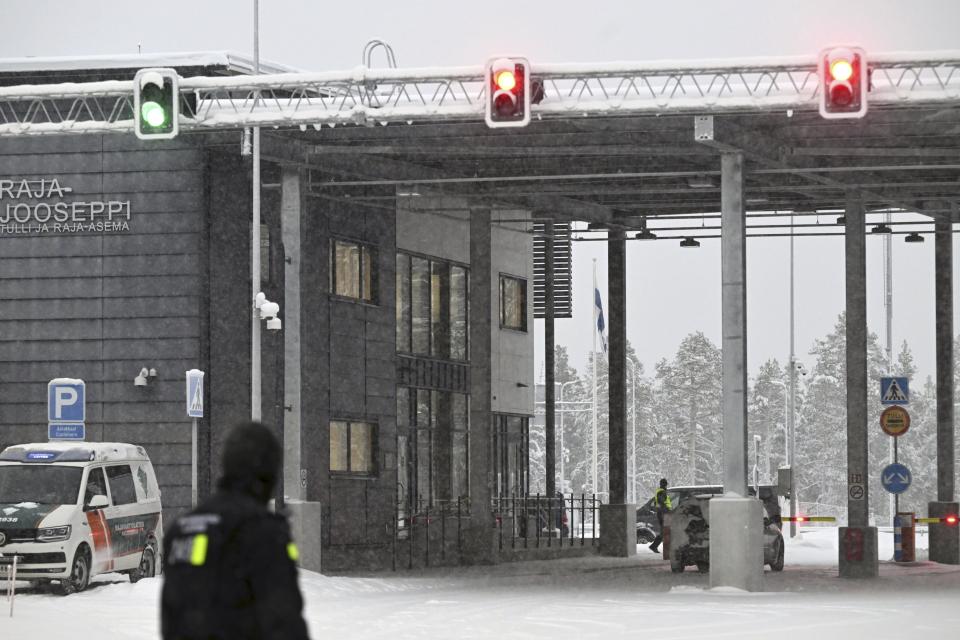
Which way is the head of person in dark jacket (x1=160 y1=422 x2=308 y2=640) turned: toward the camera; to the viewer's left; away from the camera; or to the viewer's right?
away from the camera

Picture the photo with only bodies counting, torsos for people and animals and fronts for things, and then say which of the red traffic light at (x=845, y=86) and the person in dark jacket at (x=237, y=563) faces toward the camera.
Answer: the red traffic light

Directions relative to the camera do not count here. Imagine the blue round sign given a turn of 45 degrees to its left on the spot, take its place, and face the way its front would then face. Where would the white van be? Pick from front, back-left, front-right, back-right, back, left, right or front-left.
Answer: right

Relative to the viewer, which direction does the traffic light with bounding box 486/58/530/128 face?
toward the camera

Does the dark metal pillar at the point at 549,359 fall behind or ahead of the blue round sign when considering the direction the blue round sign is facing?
behind

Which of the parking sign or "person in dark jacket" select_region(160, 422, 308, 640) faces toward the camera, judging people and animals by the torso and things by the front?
the parking sign

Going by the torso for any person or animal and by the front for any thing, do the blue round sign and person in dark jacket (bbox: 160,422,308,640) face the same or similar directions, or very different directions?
very different directions

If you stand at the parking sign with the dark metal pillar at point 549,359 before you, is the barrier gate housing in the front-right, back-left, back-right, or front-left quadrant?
front-right

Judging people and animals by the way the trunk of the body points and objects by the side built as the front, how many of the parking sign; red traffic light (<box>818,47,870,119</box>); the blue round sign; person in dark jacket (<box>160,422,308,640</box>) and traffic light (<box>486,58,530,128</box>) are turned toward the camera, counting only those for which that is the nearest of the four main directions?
4

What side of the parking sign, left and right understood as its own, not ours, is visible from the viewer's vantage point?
front

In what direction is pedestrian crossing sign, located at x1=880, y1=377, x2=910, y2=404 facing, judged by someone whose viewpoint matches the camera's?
facing the viewer

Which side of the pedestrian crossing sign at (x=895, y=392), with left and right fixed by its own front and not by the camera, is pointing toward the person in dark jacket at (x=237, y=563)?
front
